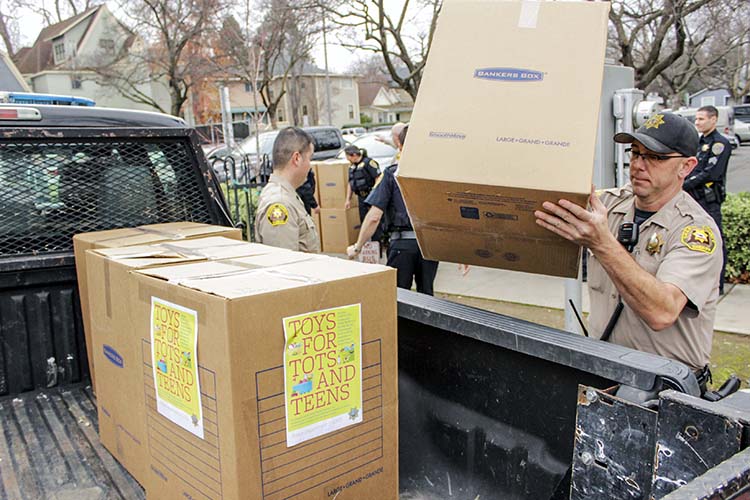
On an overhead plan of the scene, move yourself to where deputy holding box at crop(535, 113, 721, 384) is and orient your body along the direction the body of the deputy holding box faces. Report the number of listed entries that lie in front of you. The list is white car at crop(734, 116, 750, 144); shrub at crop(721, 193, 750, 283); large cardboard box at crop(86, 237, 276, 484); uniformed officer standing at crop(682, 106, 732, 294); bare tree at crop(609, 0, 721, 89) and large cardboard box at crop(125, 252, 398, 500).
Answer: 2

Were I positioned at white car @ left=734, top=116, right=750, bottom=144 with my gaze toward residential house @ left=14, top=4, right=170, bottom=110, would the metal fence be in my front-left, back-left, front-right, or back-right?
front-left

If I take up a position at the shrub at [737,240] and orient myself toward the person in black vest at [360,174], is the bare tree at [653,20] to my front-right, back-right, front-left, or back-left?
front-right

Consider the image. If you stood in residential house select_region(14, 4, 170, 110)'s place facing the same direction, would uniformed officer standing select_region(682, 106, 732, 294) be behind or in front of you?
in front

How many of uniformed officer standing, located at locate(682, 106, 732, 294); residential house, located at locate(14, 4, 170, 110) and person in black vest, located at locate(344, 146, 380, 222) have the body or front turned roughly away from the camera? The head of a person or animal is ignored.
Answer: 0

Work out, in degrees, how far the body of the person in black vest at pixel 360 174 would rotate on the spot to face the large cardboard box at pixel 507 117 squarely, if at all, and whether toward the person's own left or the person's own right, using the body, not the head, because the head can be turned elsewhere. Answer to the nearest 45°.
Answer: approximately 45° to the person's own left

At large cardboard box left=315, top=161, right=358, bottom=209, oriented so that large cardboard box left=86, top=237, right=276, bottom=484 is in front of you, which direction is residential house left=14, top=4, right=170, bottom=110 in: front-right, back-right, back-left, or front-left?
back-right

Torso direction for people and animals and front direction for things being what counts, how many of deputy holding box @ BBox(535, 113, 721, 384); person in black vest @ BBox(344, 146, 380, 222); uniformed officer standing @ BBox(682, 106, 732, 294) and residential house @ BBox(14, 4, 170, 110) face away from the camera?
0

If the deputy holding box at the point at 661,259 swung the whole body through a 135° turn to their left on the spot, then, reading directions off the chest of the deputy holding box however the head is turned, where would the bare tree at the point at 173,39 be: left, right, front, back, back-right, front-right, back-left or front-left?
back-left

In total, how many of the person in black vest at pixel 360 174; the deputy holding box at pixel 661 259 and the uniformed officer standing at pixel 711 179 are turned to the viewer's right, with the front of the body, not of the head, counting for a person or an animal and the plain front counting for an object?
0

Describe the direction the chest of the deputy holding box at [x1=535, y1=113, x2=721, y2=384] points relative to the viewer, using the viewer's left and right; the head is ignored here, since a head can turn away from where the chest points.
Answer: facing the viewer and to the left of the viewer

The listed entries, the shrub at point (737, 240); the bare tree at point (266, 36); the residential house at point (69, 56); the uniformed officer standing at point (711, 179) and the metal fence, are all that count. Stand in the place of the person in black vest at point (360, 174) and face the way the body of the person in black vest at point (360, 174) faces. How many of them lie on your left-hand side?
2

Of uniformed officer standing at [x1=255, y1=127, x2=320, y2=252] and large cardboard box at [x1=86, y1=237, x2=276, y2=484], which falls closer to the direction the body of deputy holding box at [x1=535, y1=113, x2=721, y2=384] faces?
the large cardboard box
